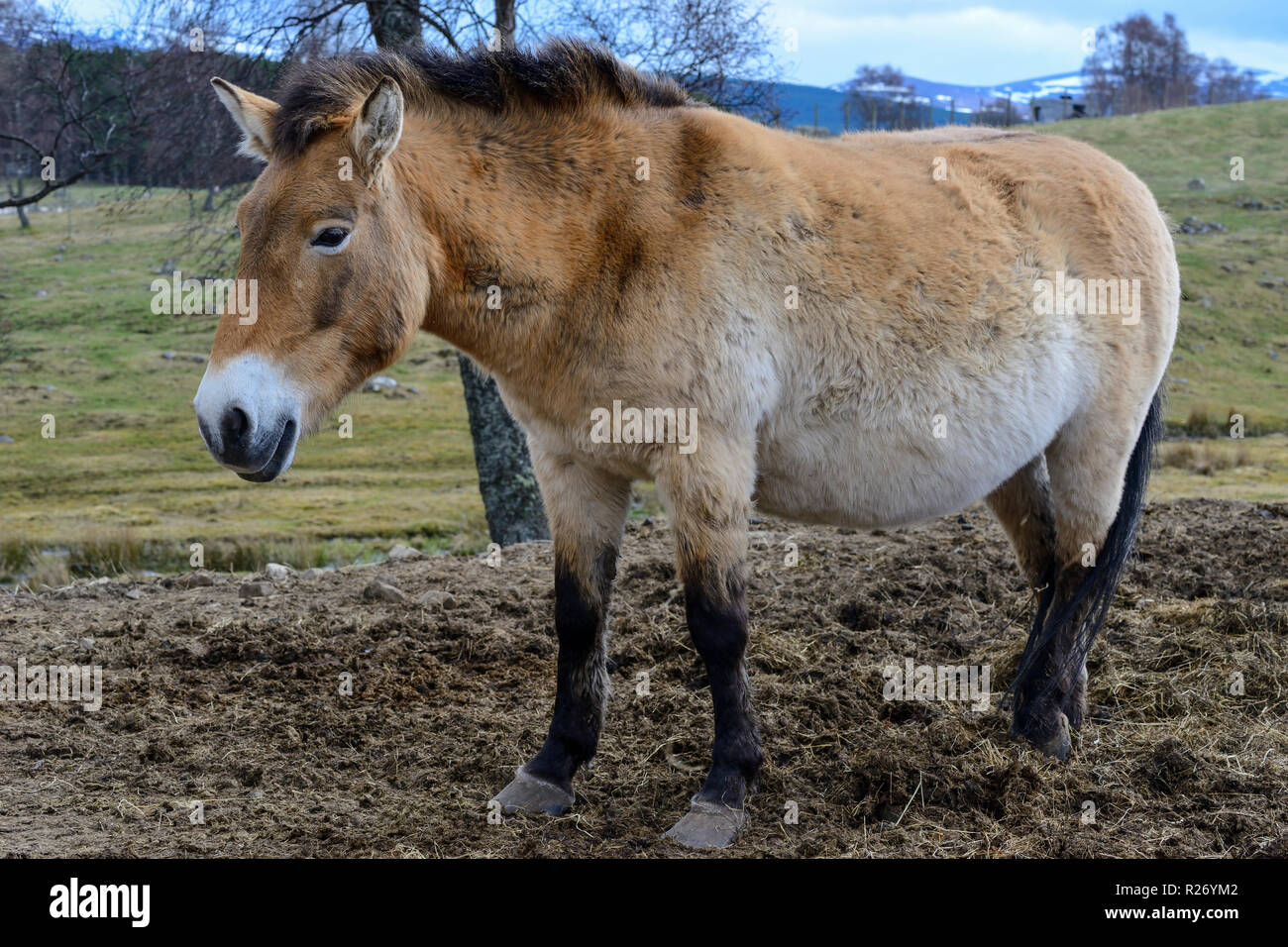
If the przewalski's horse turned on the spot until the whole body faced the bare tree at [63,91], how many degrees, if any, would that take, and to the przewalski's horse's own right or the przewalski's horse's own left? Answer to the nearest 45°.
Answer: approximately 90° to the przewalski's horse's own right
